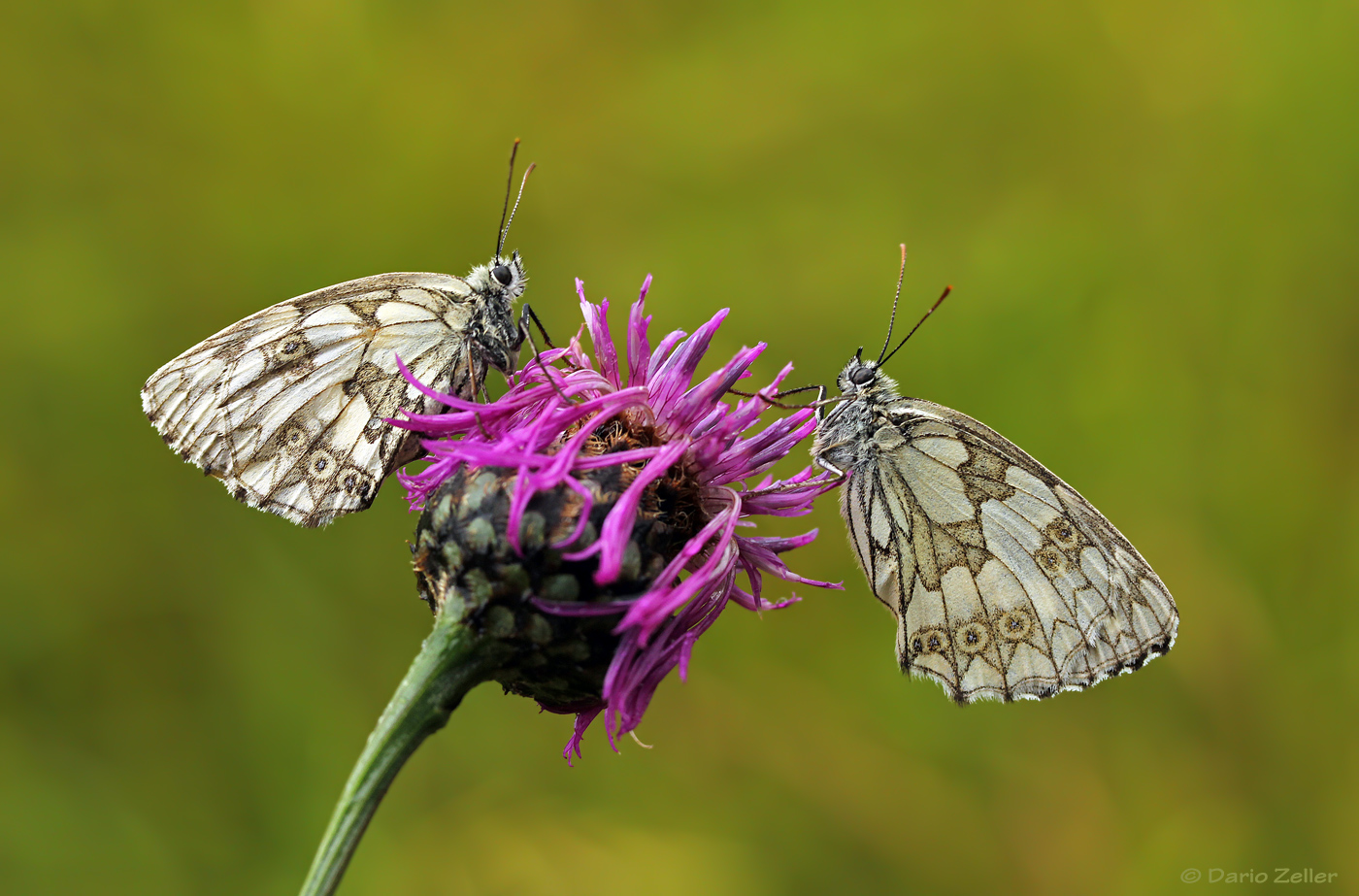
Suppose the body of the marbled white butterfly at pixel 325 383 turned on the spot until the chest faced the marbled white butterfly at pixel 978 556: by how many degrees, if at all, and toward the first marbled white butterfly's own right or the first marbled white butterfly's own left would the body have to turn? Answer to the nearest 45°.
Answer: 0° — it already faces it

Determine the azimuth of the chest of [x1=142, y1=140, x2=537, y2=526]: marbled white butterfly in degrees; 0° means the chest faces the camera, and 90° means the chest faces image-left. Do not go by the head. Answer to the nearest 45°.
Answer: approximately 270°
